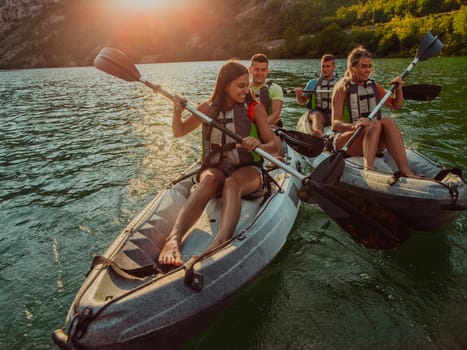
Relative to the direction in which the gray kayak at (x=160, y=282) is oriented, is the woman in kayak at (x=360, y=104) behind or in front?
behind

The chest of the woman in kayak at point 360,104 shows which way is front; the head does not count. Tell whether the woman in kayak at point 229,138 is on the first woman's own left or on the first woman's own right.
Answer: on the first woman's own right

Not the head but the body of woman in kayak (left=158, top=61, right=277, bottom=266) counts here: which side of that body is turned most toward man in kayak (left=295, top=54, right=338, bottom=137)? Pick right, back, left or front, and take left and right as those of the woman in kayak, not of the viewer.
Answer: back

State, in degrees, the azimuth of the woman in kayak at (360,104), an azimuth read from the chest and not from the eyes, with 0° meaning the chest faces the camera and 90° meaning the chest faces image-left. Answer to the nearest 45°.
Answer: approximately 315°

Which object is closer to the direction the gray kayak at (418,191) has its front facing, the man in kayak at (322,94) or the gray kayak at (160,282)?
the gray kayak

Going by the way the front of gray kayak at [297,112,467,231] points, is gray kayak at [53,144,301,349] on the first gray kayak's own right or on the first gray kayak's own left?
on the first gray kayak's own right

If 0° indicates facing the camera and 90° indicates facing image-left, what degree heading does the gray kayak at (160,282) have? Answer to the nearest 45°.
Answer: approximately 45°
